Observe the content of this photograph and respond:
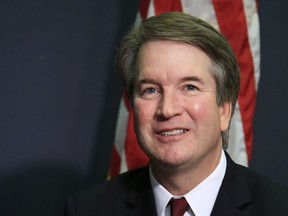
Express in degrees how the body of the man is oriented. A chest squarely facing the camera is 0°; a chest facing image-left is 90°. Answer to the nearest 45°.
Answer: approximately 0°
